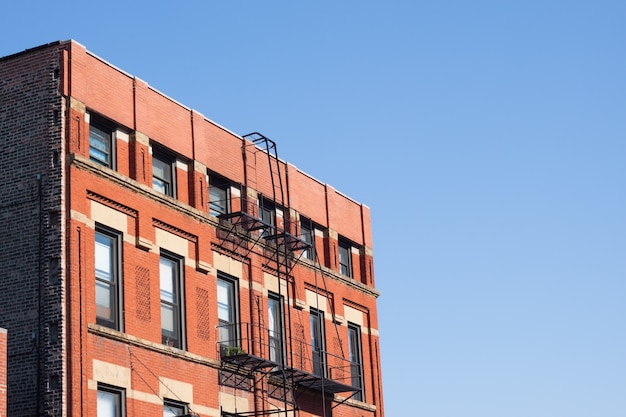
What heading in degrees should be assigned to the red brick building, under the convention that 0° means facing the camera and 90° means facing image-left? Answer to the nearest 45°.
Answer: approximately 315°
